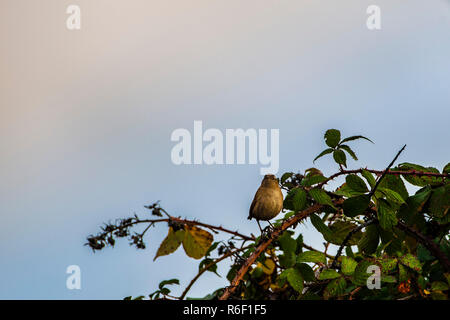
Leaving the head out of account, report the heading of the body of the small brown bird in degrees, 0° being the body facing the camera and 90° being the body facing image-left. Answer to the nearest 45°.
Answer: approximately 315°
